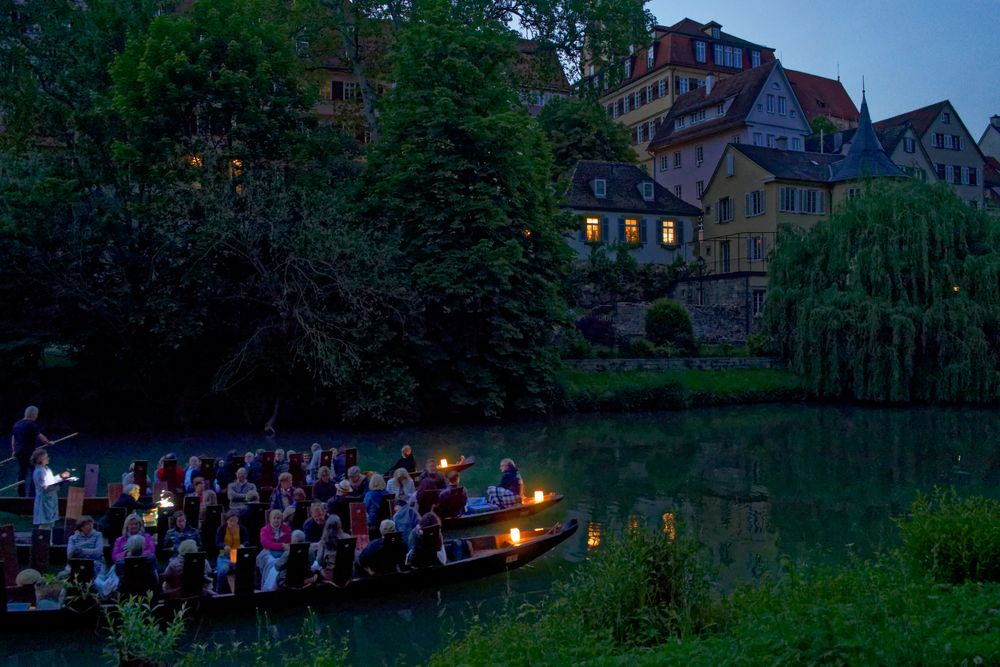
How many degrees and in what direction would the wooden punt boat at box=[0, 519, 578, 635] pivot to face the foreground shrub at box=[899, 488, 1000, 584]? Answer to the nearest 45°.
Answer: approximately 45° to its right

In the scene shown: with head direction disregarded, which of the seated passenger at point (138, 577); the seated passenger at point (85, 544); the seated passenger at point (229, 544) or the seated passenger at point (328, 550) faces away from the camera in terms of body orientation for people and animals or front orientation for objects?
the seated passenger at point (138, 577)

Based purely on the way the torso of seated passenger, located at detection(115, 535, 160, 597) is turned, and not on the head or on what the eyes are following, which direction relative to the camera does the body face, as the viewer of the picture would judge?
away from the camera

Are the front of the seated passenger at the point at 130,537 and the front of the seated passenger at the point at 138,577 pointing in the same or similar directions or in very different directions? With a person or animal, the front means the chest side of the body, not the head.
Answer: very different directions

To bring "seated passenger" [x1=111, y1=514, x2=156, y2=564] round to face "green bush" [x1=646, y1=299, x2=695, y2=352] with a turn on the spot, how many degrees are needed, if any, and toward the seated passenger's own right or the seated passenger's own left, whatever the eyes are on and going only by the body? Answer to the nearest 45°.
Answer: approximately 135° to the seated passenger's own left

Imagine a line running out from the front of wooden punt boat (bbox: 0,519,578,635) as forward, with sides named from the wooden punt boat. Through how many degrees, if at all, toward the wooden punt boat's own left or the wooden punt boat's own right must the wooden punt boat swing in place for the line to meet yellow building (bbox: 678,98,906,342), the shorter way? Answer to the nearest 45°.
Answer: approximately 45° to the wooden punt boat's own left

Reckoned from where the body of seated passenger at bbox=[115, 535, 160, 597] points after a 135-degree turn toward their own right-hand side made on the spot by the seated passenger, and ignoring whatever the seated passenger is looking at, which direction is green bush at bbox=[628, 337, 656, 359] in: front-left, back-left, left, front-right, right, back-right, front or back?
left

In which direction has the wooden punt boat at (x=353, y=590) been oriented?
to the viewer's right
